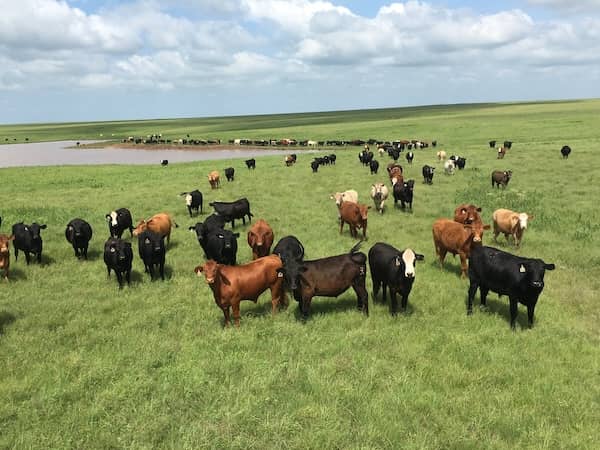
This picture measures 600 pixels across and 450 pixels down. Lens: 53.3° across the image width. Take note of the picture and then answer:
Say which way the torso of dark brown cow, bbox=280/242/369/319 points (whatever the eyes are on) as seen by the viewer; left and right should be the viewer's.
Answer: facing to the left of the viewer

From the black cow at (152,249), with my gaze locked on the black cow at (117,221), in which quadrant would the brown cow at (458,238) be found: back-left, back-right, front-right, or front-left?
back-right

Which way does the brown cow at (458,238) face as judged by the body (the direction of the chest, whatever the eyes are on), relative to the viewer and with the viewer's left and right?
facing the viewer and to the right of the viewer

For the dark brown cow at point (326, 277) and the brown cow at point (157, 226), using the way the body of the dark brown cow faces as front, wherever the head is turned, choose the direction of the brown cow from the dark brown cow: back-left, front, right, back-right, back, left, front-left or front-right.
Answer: front-right

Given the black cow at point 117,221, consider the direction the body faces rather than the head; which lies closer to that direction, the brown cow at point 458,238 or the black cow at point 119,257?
the black cow

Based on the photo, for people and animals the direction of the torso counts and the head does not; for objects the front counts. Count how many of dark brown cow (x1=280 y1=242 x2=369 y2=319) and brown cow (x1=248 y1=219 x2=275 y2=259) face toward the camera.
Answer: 1

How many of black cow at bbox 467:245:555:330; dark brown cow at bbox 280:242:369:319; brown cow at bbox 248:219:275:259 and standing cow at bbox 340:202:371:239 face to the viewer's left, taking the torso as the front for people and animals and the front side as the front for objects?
1

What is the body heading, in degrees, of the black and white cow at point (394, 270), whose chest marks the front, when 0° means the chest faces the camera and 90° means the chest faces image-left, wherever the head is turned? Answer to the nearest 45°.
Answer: approximately 315°

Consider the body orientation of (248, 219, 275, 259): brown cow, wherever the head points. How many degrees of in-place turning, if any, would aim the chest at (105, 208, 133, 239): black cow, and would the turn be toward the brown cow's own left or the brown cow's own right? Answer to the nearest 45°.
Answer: approximately 135° to the brown cow's own right

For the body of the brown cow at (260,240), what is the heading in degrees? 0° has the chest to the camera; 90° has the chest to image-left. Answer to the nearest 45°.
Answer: approximately 0°
